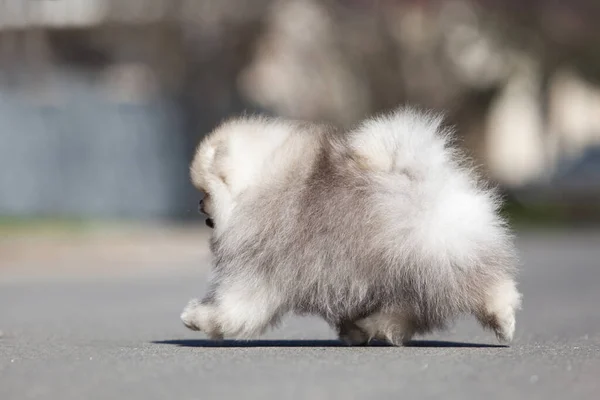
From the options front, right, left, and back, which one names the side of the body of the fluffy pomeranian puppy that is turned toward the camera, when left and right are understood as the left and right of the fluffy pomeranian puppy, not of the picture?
left
